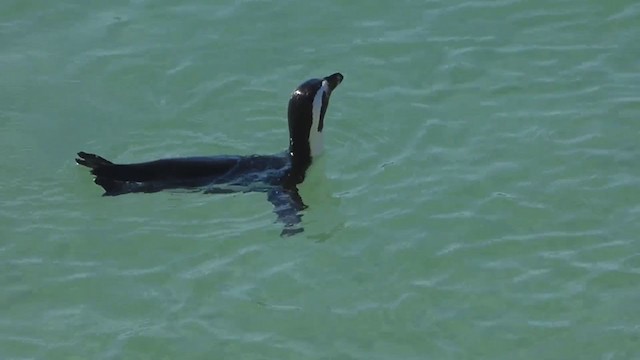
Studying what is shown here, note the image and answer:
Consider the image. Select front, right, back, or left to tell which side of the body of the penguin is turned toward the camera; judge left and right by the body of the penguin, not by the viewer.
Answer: right
